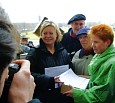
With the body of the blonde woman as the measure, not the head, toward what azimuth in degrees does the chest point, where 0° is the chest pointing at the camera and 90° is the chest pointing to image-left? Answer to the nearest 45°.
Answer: approximately 0°

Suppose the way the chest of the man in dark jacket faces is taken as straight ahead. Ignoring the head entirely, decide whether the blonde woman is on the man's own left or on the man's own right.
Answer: on the man's own right

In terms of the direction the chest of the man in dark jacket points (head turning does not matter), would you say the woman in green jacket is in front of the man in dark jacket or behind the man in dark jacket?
in front

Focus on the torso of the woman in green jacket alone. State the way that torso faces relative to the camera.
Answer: to the viewer's left

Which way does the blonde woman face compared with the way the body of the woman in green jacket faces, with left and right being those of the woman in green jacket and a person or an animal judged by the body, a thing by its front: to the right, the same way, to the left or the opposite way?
to the left

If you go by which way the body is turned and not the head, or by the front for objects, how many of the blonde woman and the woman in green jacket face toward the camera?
1

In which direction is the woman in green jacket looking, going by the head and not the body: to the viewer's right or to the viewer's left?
to the viewer's left

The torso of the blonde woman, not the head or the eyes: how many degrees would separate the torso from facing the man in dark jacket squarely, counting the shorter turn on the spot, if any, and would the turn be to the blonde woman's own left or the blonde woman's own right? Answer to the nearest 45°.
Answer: approximately 135° to the blonde woman's own left

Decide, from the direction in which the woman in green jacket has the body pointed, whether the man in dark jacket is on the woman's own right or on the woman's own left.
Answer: on the woman's own right

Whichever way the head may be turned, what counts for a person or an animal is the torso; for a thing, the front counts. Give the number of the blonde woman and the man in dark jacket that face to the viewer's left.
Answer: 0

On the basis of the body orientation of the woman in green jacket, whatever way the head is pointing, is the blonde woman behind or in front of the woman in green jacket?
in front
